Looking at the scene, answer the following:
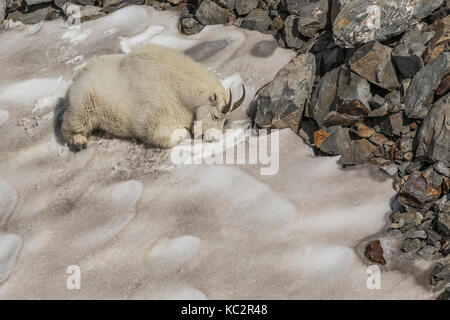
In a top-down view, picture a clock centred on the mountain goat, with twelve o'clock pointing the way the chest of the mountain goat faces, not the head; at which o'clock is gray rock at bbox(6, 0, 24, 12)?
The gray rock is roughly at 8 o'clock from the mountain goat.

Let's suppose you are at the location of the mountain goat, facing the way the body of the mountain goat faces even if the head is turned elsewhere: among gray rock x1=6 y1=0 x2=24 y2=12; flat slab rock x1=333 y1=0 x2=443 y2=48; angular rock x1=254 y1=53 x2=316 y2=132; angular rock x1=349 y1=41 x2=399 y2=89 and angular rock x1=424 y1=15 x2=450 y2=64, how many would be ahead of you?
4

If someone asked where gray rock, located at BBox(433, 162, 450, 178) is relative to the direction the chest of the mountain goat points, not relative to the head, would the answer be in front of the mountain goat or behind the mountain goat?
in front

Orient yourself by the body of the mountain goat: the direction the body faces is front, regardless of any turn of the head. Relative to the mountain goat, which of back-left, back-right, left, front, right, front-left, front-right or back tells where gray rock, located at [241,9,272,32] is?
front-left

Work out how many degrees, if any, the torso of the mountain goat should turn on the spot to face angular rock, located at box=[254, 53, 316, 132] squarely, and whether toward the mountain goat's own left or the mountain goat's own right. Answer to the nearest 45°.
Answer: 0° — it already faces it

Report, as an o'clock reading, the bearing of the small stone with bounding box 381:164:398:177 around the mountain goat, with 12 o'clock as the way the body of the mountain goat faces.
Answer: The small stone is roughly at 1 o'clock from the mountain goat.

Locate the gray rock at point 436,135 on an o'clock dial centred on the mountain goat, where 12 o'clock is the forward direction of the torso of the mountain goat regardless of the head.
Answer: The gray rock is roughly at 1 o'clock from the mountain goat.

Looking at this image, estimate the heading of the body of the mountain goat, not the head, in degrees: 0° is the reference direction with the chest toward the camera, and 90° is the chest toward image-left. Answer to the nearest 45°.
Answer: approximately 270°

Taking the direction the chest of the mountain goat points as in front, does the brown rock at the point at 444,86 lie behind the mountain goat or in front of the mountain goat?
in front

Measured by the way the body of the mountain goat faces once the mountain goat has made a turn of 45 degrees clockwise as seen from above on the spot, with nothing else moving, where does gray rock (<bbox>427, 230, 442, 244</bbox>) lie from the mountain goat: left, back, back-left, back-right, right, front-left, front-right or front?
front

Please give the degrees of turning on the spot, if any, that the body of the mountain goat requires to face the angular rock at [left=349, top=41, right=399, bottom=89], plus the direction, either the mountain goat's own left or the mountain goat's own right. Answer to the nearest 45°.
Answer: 0° — it already faces it

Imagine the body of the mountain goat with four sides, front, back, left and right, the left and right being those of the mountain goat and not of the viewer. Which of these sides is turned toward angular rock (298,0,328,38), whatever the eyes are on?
front

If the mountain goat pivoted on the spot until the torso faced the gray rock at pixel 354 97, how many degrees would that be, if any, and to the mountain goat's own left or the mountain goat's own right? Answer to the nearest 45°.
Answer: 0° — it already faces it

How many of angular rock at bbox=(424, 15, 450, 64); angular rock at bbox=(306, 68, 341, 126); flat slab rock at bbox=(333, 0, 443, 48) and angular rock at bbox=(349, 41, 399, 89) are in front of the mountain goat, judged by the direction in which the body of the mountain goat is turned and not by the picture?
4

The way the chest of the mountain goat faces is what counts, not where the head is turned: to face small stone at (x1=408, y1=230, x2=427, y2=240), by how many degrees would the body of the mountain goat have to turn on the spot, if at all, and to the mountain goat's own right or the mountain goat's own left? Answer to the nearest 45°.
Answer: approximately 45° to the mountain goat's own right

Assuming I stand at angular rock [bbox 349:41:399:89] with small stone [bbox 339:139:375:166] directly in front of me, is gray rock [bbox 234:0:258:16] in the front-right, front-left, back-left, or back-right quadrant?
back-right

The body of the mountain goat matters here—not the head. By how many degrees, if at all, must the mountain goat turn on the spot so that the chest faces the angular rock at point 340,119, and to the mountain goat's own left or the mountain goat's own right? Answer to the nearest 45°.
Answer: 0° — it already faces it

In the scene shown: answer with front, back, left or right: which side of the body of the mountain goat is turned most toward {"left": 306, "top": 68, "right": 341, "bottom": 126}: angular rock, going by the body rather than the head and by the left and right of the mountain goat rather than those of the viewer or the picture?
front
